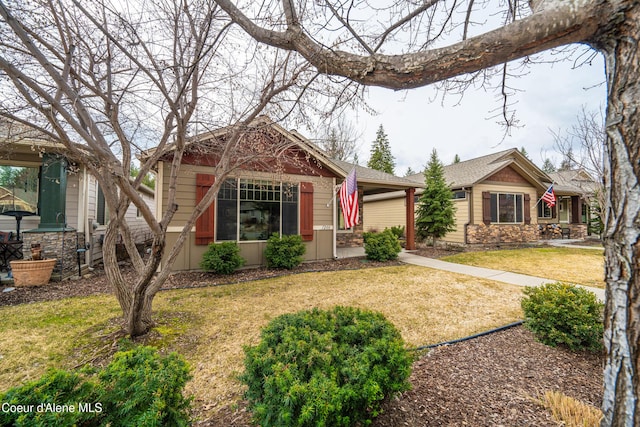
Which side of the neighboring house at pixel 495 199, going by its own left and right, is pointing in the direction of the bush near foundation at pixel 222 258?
right

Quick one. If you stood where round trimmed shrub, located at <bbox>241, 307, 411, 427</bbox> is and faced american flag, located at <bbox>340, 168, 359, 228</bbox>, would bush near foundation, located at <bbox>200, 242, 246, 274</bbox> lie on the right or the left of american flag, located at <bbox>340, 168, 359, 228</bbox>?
left

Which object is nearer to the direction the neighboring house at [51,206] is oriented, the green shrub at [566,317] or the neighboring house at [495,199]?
the green shrub

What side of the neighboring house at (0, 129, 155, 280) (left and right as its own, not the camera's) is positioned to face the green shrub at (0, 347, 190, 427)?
front

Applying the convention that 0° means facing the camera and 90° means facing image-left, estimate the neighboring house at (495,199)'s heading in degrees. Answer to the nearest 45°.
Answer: approximately 315°

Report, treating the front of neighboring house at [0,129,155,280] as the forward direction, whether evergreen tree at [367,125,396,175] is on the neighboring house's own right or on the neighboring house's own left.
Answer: on the neighboring house's own left

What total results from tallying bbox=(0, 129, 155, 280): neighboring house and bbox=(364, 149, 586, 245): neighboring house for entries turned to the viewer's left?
0

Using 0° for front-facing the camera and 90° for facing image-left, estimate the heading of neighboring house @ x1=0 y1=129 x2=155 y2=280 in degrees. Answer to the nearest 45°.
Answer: approximately 0°

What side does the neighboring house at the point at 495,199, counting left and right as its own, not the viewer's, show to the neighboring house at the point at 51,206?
right

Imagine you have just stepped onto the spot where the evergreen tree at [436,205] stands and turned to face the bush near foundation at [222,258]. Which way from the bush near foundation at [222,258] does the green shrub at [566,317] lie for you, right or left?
left

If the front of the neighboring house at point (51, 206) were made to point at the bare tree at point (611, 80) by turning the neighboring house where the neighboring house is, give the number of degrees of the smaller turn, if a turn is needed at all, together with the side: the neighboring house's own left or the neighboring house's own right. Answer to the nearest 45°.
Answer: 0° — it already faces it
